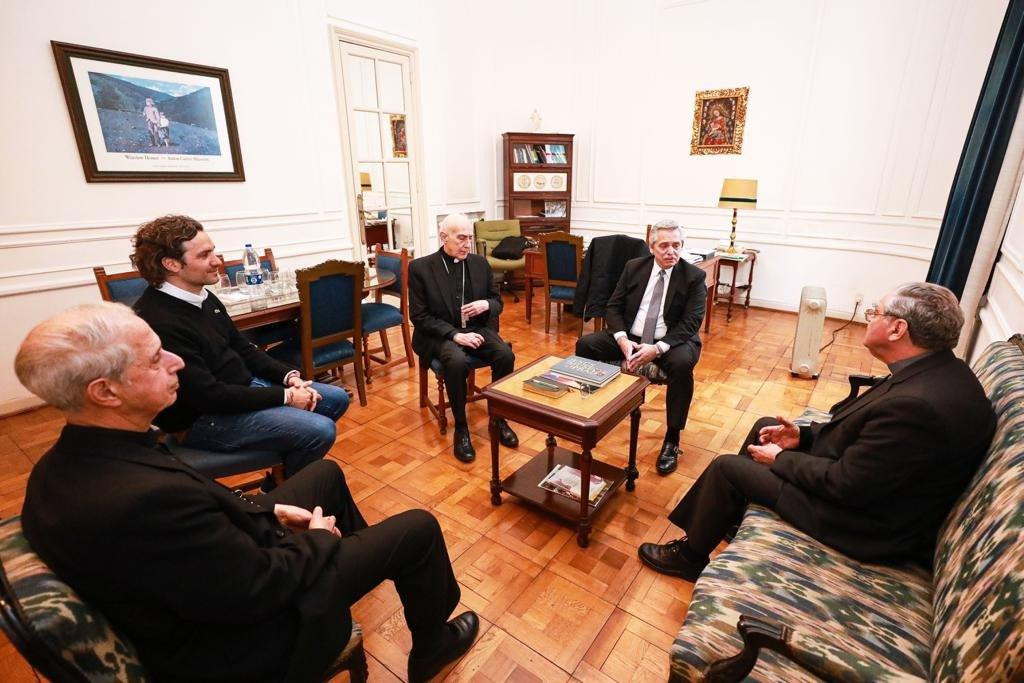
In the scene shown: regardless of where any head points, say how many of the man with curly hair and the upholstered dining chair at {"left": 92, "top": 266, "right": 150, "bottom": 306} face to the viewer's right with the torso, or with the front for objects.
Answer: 2

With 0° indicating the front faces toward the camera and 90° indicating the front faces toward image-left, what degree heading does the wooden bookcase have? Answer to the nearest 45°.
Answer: approximately 0°

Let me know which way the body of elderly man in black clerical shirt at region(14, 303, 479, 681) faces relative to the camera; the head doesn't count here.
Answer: to the viewer's right

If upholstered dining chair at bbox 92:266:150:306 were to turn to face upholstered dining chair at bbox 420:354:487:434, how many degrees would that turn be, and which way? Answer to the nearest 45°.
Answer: approximately 45° to its right

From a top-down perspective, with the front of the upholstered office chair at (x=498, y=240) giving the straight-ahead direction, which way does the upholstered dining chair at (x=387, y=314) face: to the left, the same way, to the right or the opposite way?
to the right

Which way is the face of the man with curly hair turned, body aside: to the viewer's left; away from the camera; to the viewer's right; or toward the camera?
to the viewer's right

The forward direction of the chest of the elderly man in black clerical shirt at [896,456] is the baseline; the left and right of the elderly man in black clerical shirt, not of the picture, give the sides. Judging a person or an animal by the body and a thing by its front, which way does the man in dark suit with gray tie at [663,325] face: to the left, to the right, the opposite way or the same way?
to the left

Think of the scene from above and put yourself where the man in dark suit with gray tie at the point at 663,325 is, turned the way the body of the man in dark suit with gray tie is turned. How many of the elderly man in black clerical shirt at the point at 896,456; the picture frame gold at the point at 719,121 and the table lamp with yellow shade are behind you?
2

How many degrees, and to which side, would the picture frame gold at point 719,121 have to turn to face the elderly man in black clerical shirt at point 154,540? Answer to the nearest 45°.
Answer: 0° — it already faces them

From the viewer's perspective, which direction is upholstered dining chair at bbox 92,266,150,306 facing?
to the viewer's right

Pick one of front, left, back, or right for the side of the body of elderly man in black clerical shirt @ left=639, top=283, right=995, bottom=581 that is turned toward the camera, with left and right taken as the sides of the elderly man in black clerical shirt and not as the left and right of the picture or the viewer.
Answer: left

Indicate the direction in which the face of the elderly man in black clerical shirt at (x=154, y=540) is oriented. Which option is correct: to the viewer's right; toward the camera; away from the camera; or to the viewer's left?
to the viewer's right
